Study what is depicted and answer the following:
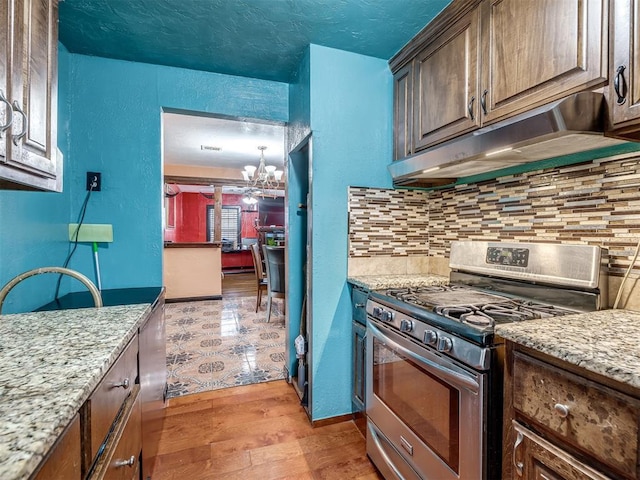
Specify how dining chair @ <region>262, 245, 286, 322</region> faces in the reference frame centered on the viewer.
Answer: facing away from the viewer and to the right of the viewer

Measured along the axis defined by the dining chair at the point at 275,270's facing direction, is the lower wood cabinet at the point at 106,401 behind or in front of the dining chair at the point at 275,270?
behind

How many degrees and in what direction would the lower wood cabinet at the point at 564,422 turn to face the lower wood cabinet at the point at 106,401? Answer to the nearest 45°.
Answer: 0° — it already faces it

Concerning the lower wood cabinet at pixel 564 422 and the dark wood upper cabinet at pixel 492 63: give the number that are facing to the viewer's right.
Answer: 0

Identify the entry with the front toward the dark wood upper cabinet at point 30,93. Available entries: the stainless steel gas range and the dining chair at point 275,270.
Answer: the stainless steel gas range

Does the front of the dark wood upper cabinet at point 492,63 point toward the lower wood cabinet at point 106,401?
yes

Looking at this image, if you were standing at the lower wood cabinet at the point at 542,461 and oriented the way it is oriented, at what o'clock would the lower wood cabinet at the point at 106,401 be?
the lower wood cabinet at the point at 106,401 is roughly at 12 o'clock from the lower wood cabinet at the point at 542,461.

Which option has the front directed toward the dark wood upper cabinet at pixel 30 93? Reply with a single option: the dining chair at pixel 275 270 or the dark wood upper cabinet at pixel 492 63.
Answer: the dark wood upper cabinet at pixel 492 63

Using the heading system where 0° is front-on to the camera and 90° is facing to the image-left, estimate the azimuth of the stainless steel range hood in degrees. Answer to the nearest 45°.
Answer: approximately 45°

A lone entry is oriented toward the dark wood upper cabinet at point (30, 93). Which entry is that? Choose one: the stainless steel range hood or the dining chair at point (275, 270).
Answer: the stainless steel range hood

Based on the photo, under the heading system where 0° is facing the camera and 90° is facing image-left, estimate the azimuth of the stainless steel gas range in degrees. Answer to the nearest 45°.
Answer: approximately 45°

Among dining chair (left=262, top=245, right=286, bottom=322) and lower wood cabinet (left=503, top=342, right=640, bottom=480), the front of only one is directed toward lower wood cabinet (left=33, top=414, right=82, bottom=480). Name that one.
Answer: lower wood cabinet (left=503, top=342, right=640, bottom=480)

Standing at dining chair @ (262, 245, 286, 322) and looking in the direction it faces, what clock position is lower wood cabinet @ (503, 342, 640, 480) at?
The lower wood cabinet is roughly at 4 o'clock from the dining chair.
